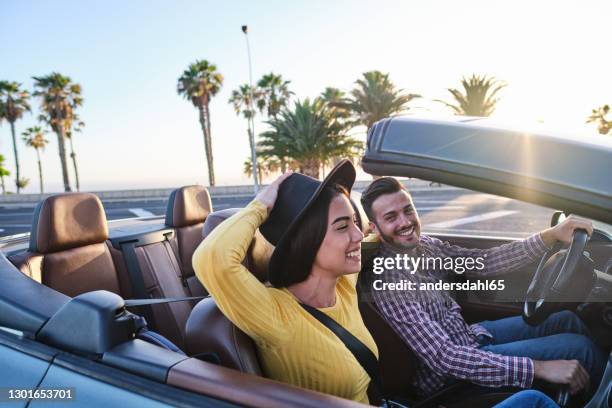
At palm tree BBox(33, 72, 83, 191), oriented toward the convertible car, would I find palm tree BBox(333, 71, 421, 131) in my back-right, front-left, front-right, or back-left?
front-left

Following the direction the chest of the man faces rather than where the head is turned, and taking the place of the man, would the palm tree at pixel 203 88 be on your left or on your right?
on your left

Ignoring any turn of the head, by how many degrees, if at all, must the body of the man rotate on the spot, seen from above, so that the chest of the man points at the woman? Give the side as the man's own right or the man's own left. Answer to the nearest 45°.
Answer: approximately 135° to the man's own right

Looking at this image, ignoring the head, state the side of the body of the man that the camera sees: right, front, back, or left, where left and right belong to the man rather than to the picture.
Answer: right

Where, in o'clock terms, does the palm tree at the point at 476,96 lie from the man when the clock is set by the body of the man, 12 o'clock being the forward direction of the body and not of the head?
The palm tree is roughly at 9 o'clock from the man.

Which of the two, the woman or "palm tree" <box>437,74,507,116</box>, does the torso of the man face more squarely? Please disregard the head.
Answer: the palm tree

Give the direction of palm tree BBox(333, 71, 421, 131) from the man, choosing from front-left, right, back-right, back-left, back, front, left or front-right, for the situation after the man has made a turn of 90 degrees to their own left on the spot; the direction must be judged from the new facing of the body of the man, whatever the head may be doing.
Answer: front

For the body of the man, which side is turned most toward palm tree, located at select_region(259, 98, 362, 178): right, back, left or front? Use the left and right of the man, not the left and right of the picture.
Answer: left

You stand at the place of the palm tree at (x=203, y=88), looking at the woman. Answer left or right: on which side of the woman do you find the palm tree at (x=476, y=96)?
left

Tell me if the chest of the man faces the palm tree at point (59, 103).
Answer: no
